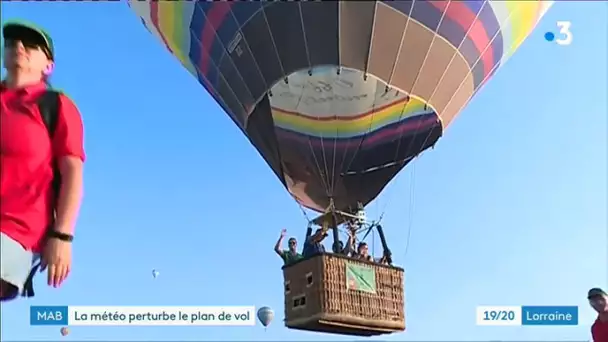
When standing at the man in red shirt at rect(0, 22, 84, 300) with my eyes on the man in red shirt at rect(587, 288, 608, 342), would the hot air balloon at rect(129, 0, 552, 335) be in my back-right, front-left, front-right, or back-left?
front-left

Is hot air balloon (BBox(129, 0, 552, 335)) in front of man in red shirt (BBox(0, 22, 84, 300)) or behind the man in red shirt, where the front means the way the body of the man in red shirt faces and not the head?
behind

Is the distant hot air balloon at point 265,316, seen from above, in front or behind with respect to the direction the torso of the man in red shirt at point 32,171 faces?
behind

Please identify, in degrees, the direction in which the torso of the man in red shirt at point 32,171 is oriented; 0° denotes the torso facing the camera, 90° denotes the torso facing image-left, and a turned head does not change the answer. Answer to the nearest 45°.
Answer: approximately 45°

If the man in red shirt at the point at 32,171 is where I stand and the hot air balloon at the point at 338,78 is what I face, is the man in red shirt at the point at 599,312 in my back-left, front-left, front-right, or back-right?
front-right
